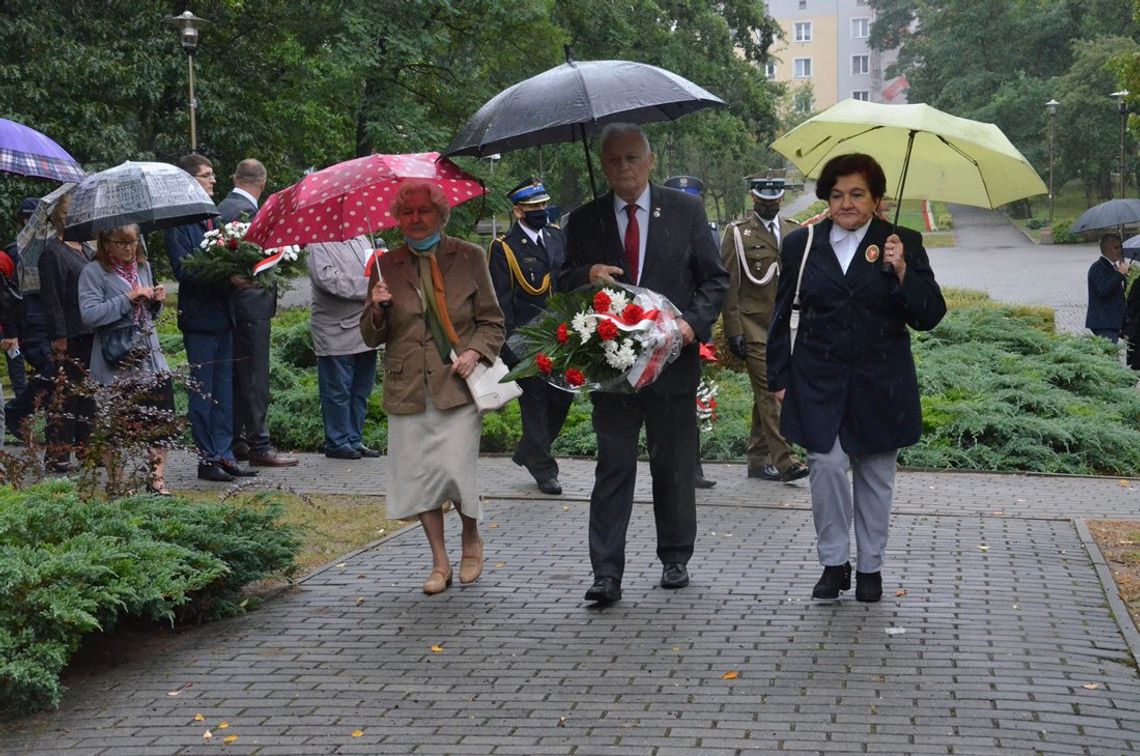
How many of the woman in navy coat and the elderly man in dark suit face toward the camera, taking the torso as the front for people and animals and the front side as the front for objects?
2

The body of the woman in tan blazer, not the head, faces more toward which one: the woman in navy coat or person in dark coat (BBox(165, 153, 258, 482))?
the woman in navy coat

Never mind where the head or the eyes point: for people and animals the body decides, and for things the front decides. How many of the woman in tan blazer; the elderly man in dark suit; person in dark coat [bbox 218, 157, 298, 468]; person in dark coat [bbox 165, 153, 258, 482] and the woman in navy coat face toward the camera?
3

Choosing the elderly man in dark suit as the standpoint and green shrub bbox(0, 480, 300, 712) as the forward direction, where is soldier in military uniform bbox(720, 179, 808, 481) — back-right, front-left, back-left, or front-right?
back-right

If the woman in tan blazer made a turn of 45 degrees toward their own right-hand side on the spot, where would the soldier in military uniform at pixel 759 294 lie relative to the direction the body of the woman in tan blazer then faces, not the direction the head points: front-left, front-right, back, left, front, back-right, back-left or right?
back

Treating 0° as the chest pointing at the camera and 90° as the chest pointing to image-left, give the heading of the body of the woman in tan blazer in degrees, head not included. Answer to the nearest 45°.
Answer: approximately 0°

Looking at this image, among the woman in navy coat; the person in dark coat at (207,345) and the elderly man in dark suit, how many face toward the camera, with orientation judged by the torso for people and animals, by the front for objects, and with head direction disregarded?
2

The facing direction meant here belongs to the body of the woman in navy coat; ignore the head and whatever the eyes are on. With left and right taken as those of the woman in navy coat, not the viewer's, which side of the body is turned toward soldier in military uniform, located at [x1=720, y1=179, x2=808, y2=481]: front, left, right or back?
back

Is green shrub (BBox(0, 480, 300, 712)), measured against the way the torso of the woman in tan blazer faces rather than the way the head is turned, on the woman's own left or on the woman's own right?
on the woman's own right

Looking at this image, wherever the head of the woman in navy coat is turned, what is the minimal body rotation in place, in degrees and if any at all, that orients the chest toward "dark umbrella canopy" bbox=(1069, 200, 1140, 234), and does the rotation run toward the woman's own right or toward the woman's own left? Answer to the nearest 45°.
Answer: approximately 180°

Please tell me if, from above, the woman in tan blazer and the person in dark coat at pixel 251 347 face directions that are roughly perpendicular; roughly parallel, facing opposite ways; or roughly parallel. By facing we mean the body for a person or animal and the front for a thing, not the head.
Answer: roughly perpendicular

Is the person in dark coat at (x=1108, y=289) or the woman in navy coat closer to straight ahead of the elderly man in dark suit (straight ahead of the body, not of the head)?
the woman in navy coat
